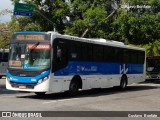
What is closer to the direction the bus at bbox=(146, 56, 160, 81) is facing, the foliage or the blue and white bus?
the blue and white bus

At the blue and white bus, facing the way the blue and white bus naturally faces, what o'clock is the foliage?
The foliage is roughly at 5 o'clock from the blue and white bus.

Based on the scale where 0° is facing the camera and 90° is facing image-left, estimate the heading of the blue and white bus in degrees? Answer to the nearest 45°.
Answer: approximately 45°

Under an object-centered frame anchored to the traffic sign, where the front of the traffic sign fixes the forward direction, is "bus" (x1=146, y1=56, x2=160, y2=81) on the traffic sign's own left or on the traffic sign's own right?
on the traffic sign's own left
